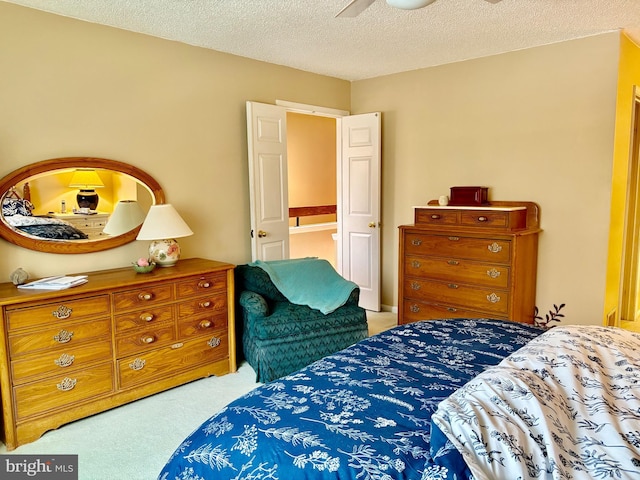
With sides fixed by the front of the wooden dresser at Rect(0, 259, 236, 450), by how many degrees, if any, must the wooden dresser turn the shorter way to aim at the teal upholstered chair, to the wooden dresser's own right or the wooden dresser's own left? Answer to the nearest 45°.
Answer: approximately 45° to the wooden dresser's own left

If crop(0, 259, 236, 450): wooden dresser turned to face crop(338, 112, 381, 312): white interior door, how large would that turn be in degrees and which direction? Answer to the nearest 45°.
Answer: approximately 90° to its left

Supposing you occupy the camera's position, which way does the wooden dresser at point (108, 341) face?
facing the viewer and to the right of the viewer

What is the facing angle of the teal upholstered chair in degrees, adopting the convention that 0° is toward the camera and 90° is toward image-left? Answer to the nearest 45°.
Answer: approximately 315°

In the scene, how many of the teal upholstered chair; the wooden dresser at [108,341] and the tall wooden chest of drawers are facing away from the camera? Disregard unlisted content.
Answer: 0

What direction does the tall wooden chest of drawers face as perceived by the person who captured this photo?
facing the viewer and to the left of the viewer

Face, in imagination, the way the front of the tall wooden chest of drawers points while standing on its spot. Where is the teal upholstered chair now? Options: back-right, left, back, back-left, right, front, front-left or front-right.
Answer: front

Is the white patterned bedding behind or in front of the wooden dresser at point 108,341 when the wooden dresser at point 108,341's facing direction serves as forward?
in front

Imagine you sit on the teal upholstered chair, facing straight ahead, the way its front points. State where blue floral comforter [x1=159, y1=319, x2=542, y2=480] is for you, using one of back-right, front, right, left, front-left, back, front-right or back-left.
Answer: front-right

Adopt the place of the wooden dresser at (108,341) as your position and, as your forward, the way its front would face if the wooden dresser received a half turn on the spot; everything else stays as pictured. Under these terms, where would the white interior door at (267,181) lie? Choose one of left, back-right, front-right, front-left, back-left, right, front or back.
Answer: right

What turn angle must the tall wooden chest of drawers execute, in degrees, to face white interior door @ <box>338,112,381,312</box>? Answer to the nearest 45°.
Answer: approximately 90° to its right

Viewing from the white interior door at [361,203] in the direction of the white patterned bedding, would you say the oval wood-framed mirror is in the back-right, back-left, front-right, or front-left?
front-right

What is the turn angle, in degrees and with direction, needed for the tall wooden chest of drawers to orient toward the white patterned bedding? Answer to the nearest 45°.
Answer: approximately 45° to its left

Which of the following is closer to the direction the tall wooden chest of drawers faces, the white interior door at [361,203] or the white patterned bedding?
the white patterned bedding
